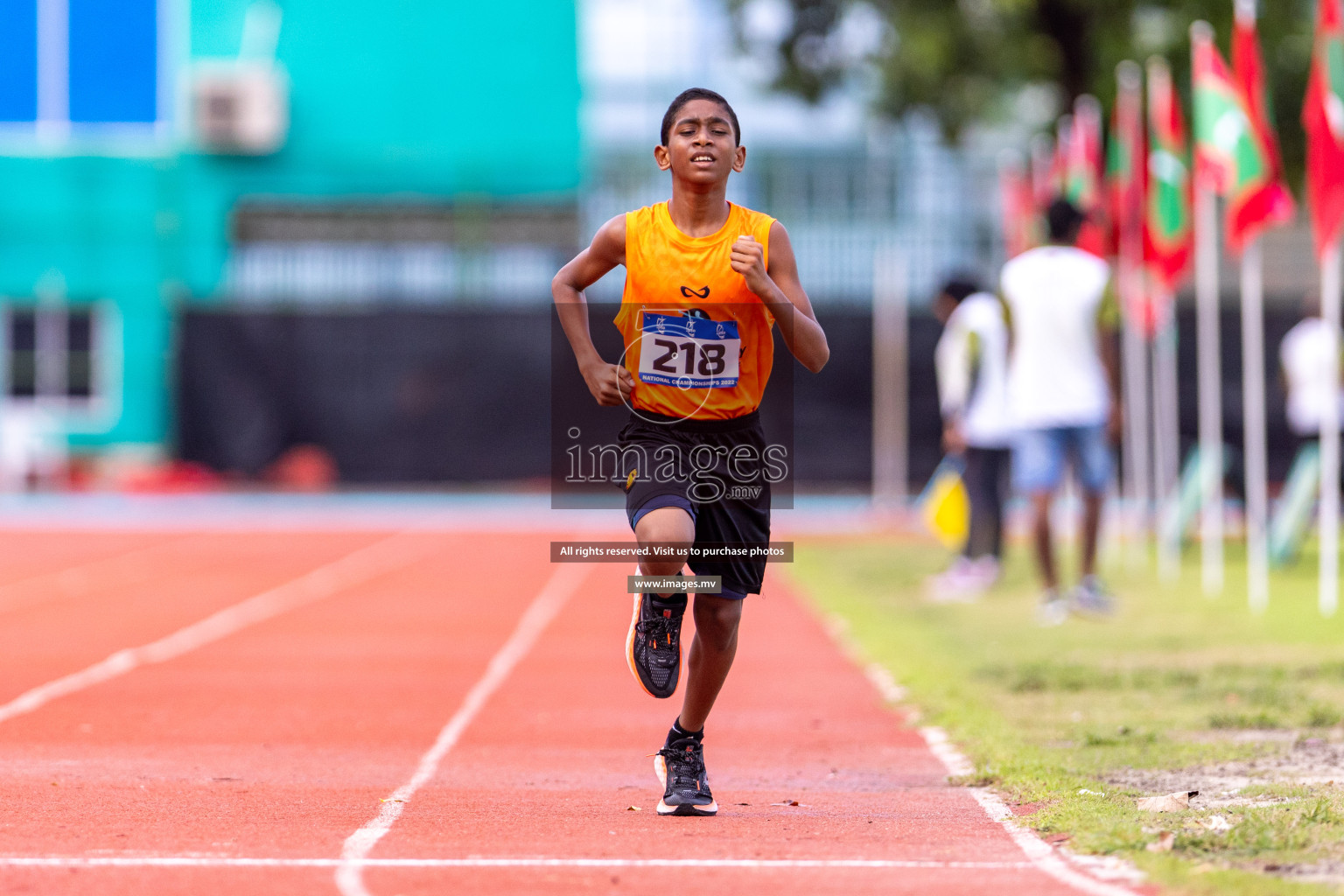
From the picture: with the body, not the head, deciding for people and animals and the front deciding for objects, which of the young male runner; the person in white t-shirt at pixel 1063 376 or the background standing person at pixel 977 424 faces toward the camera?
the young male runner

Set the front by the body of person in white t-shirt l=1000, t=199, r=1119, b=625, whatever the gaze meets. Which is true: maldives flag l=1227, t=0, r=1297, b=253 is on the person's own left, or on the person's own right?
on the person's own right

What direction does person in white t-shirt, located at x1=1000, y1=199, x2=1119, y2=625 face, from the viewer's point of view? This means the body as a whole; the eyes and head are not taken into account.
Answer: away from the camera

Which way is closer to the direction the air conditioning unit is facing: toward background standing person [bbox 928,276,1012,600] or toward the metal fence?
the background standing person

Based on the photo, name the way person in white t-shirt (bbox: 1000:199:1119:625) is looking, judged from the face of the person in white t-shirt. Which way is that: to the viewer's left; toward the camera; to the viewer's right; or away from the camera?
away from the camera

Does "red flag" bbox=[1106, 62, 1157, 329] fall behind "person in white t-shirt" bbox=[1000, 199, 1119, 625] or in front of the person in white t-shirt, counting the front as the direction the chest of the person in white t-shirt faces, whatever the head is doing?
in front

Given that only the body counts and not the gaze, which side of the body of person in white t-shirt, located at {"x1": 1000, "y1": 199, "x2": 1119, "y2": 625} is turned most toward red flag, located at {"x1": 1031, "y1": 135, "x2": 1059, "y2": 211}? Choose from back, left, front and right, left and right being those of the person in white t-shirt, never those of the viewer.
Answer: front

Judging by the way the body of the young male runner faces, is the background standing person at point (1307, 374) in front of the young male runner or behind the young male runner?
behind

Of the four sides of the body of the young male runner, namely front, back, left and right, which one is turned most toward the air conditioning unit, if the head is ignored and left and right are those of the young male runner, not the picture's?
back

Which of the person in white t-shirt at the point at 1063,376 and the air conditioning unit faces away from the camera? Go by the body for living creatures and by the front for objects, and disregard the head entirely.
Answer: the person in white t-shirt

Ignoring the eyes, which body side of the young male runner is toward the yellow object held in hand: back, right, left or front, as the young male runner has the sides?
back

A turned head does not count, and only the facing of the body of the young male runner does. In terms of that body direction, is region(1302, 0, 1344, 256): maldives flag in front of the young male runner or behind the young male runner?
behind
